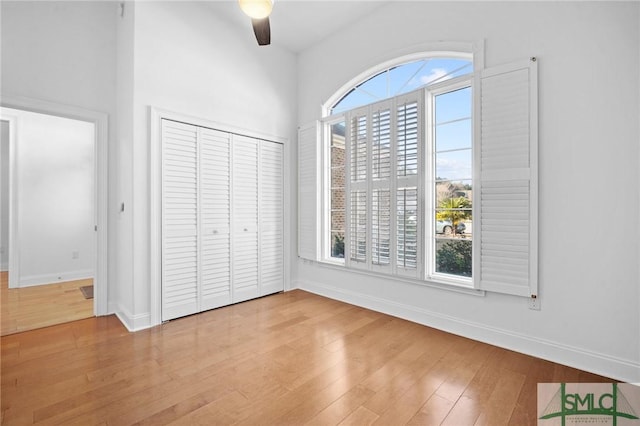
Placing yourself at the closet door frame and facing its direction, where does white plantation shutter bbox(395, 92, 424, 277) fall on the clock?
The white plantation shutter is roughly at 11 o'clock from the closet door frame.

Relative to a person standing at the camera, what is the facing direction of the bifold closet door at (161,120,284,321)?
facing the viewer and to the right of the viewer

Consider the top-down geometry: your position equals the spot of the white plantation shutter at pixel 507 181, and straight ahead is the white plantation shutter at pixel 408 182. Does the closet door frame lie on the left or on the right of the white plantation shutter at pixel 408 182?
left

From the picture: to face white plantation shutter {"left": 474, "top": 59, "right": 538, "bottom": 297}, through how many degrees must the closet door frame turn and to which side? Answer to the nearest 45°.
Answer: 0° — it already faces it

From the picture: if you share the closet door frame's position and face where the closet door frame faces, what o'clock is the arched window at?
The arched window is roughly at 11 o'clock from the closet door frame.

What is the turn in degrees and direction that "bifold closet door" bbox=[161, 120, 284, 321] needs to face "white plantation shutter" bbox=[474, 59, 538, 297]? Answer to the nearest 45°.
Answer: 0° — it already faces it
